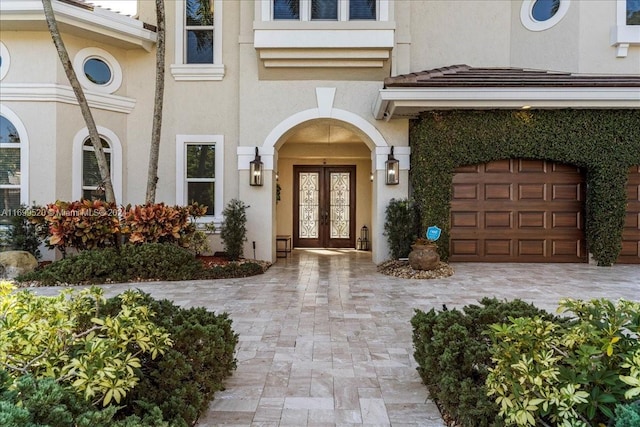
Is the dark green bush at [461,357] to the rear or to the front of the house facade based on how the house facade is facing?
to the front

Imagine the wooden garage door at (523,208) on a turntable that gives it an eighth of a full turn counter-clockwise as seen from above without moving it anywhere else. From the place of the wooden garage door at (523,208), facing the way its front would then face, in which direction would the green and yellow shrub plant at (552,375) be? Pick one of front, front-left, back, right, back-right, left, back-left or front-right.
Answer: front-right

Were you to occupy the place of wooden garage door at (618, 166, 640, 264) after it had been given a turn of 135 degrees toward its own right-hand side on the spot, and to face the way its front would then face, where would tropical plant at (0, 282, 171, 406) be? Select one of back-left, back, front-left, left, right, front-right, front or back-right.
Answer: back-left

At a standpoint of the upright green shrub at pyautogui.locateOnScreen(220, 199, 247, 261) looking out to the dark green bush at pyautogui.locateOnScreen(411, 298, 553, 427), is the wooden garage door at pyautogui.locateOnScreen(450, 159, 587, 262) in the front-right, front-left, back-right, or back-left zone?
front-left

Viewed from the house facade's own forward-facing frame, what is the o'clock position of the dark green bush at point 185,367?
The dark green bush is roughly at 12 o'clock from the house facade.

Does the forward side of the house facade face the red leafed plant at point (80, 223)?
no

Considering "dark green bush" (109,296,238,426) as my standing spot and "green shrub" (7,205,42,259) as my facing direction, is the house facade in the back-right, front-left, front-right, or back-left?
front-right

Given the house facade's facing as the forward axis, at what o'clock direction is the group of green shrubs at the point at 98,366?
The group of green shrubs is roughly at 12 o'clock from the house facade.

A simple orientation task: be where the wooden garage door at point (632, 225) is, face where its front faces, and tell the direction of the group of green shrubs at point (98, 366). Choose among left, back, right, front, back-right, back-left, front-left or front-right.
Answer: front

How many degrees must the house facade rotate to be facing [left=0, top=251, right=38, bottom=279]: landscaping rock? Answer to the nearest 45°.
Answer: approximately 45° to its right

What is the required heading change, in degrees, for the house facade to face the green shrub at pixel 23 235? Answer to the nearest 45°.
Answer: approximately 90° to its right

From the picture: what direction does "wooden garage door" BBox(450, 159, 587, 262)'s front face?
toward the camera

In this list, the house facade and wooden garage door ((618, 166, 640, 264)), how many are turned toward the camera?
2

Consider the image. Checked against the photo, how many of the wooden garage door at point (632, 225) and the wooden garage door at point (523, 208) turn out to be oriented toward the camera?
2

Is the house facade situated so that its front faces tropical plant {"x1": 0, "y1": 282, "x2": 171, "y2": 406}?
yes

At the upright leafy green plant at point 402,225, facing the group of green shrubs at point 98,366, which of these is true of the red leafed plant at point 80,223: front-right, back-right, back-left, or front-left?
front-right

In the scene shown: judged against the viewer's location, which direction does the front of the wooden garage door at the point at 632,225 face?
facing the viewer

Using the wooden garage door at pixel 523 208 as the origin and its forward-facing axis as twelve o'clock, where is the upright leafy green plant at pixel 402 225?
The upright leafy green plant is roughly at 2 o'clock from the wooden garage door.

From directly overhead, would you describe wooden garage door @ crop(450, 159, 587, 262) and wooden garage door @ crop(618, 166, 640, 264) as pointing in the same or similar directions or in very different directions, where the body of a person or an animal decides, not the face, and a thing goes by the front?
same or similar directions

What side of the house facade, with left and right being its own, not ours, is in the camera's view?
front
